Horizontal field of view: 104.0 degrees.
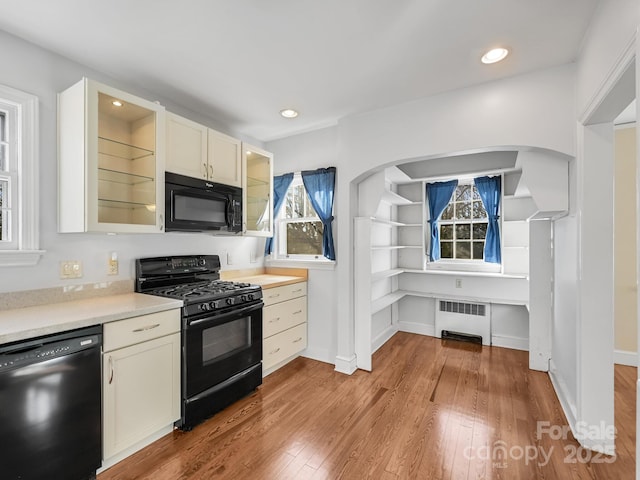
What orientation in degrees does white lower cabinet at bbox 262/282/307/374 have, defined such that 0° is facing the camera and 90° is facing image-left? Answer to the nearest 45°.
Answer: approximately 315°

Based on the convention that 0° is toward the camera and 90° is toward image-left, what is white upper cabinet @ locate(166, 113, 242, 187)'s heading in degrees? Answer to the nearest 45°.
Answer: approximately 315°

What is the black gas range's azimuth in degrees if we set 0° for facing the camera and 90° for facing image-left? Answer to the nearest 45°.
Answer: approximately 315°

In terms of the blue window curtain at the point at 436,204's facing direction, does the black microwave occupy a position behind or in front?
in front

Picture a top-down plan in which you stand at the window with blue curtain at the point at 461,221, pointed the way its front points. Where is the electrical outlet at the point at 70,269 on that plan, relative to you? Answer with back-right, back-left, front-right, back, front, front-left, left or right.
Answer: front-right

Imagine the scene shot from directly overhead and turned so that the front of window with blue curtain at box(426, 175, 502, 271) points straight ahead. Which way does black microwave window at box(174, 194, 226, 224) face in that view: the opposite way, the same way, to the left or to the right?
to the left
